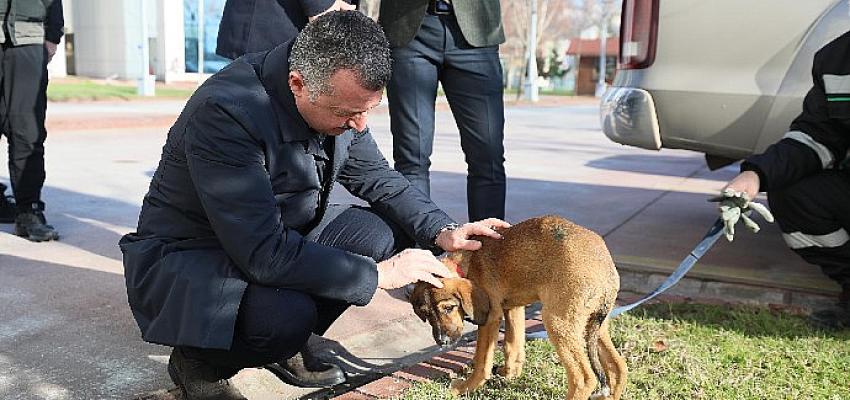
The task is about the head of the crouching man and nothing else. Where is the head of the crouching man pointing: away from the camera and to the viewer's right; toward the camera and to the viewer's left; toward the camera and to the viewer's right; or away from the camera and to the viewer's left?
toward the camera and to the viewer's right

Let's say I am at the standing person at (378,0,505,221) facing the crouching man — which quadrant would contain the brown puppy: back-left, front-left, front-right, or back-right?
front-left

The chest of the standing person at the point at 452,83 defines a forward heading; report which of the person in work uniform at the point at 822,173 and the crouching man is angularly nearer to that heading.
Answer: the crouching man

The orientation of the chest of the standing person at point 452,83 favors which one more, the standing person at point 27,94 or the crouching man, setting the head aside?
the crouching man

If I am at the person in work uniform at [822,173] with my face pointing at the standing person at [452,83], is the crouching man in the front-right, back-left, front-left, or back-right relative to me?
front-left

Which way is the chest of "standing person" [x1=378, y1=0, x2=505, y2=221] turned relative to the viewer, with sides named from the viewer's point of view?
facing the viewer

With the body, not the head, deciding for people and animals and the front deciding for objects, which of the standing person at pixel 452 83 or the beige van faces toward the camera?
the standing person

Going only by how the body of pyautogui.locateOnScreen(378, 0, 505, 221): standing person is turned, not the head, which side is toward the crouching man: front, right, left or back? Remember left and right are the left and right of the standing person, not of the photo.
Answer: front

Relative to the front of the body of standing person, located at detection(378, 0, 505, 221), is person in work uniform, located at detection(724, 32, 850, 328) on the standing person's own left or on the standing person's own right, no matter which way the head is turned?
on the standing person's own left

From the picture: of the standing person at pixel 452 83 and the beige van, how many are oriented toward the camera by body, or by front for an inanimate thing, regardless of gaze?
1

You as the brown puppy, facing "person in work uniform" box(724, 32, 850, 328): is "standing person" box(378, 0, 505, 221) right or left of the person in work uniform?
left

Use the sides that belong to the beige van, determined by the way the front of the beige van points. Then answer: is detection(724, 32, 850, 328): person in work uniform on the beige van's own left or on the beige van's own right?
on the beige van's own right
